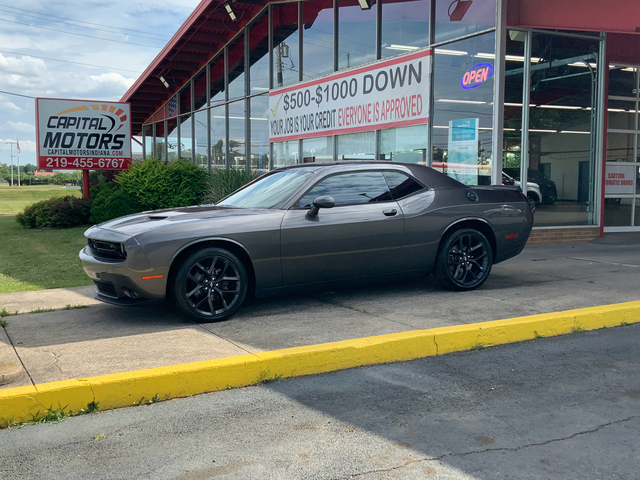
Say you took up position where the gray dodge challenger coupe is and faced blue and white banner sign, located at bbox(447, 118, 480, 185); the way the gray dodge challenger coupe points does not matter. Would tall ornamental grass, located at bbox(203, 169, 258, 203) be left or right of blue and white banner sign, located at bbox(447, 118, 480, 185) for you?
left

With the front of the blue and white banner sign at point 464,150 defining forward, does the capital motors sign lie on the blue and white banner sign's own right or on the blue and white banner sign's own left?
on the blue and white banner sign's own right

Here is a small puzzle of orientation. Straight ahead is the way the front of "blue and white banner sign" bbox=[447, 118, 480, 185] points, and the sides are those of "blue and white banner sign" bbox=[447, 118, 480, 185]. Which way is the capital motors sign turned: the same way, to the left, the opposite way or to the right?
to the left

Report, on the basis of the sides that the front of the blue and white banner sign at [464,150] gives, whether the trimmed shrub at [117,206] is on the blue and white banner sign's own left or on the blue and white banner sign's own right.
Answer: on the blue and white banner sign's own right

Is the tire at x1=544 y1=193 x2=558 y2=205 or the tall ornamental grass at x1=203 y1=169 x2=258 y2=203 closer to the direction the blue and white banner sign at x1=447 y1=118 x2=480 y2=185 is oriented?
the tall ornamental grass

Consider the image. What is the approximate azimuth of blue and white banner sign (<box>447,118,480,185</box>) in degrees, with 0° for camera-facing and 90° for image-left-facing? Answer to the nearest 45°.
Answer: approximately 45°

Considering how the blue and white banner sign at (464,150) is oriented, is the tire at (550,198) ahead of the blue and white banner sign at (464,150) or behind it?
behind

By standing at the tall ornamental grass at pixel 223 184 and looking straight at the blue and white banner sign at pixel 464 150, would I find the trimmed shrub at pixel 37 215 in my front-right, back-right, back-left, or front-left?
back-right

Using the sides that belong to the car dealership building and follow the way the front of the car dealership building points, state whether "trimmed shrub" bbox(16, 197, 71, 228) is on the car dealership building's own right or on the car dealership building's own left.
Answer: on the car dealership building's own right

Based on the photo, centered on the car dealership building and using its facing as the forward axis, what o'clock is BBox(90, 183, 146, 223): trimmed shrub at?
The trimmed shrub is roughly at 2 o'clock from the car dealership building.
